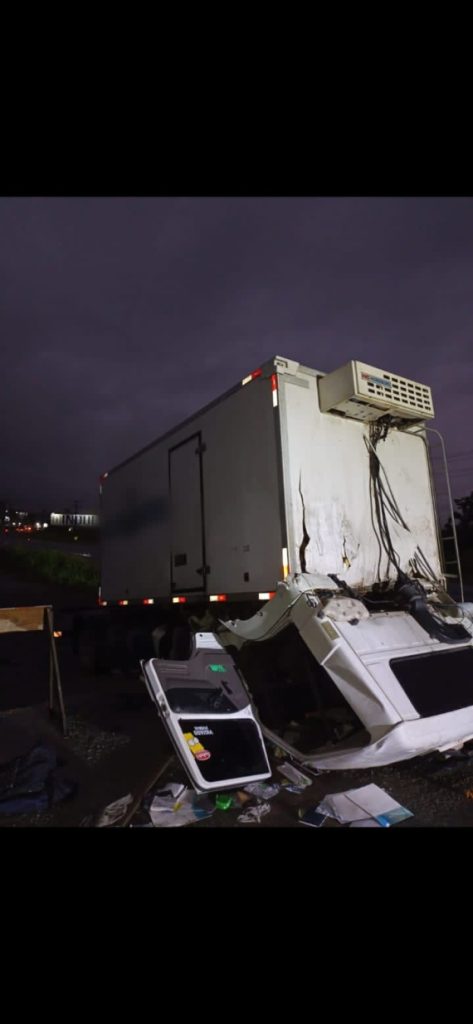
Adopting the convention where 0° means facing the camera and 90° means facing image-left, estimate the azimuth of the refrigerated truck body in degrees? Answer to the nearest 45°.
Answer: approximately 315°
